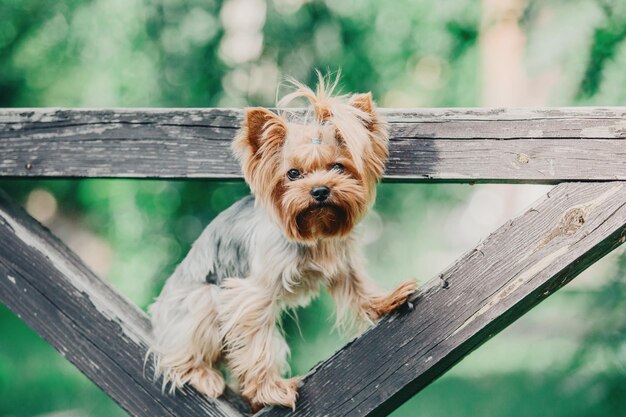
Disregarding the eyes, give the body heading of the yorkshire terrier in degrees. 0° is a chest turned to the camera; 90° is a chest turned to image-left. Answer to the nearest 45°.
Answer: approximately 315°
